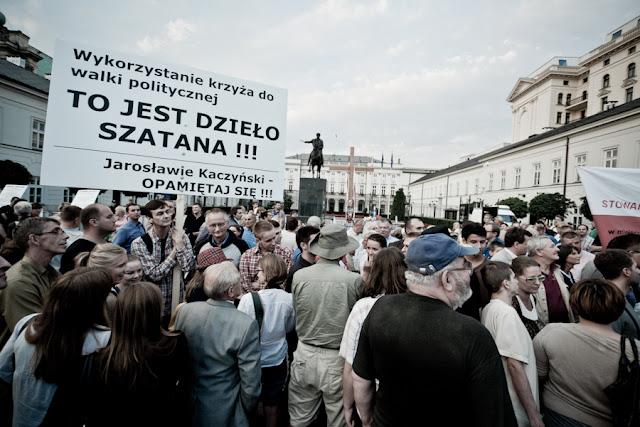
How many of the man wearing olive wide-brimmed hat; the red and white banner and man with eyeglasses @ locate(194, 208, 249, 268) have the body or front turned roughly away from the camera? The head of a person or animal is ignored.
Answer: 1

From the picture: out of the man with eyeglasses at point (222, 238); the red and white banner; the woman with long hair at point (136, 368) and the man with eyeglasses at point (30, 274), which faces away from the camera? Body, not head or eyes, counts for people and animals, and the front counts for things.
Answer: the woman with long hair

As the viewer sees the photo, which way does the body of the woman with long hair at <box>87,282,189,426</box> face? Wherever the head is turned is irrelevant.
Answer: away from the camera

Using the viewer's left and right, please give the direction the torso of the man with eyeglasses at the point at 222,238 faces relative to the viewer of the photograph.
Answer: facing the viewer

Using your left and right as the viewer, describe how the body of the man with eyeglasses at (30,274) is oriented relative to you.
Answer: facing to the right of the viewer

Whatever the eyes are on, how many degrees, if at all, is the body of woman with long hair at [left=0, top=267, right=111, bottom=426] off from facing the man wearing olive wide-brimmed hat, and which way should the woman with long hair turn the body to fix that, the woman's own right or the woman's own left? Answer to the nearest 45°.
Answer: approximately 45° to the woman's own right

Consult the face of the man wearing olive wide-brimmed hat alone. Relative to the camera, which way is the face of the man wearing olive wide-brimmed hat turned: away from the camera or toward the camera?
away from the camera

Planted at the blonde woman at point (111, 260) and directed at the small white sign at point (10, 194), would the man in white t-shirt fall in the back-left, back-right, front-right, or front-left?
back-right

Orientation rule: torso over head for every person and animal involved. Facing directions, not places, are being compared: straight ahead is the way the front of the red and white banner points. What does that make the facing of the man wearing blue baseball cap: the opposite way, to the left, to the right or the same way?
the opposite way

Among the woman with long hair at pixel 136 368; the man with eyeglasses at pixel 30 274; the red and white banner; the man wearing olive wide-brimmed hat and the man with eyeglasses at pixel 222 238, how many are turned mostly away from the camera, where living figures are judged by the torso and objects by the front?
2

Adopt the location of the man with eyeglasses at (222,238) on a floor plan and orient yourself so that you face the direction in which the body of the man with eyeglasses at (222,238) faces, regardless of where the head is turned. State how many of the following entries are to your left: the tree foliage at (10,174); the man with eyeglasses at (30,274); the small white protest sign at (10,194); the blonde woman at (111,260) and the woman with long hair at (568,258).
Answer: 1

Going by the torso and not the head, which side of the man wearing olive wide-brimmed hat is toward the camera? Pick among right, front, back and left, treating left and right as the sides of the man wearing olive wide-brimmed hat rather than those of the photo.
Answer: back
